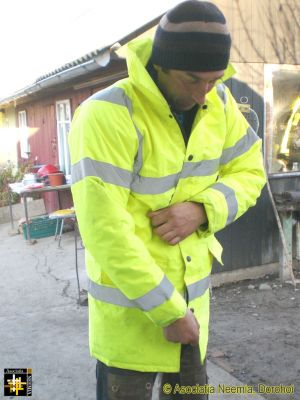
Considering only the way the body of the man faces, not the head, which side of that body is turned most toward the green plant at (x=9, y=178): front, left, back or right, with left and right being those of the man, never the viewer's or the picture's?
back

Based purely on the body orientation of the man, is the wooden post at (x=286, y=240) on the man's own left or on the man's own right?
on the man's own left

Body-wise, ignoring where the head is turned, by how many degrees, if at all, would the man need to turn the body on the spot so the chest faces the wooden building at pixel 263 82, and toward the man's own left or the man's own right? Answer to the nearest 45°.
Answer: approximately 135° to the man's own left

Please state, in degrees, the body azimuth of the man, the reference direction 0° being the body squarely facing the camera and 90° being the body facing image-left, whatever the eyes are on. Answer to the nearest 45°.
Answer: approximately 315°
